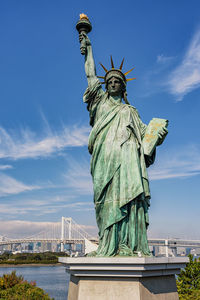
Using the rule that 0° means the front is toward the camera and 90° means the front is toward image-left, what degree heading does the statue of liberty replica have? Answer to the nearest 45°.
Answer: approximately 0°
